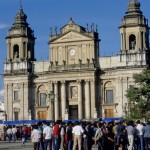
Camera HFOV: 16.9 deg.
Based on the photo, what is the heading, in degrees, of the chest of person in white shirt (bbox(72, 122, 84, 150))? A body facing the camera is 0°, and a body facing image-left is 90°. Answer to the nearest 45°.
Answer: approximately 180°

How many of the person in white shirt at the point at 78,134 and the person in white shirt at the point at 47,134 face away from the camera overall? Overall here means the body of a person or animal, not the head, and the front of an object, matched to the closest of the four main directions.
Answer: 2

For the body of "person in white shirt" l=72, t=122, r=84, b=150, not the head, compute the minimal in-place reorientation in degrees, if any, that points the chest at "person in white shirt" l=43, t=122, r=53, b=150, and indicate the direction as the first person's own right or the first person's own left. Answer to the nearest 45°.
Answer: approximately 90° to the first person's own left

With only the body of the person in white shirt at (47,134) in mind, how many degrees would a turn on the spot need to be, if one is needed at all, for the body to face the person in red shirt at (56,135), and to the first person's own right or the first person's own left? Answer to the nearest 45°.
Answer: approximately 45° to the first person's own right

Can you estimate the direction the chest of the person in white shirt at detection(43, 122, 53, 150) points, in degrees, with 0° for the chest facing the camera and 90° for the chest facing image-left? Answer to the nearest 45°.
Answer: approximately 180°
